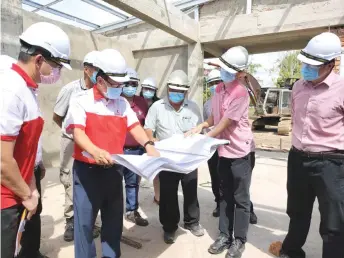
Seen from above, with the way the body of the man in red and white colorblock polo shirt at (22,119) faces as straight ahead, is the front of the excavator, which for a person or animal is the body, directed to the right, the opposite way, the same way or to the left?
the opposite way

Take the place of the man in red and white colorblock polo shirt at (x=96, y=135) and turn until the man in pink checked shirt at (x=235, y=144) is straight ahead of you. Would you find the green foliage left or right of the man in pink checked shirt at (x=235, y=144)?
left

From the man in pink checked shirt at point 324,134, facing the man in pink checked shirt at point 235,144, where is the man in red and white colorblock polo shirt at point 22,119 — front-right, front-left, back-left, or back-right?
front-left

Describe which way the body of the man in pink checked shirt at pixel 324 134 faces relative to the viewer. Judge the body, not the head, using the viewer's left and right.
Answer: facing the viewer and to the left of the viewer

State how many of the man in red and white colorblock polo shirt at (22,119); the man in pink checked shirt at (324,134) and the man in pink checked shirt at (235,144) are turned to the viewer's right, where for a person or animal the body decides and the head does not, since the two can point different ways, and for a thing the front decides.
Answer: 1

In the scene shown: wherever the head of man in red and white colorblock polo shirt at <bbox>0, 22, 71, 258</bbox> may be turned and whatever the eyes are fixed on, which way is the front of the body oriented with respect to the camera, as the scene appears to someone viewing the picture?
to the viewer's right

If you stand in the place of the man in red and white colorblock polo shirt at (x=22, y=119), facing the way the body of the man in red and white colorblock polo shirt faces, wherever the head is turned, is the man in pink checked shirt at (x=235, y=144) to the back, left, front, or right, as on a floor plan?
front

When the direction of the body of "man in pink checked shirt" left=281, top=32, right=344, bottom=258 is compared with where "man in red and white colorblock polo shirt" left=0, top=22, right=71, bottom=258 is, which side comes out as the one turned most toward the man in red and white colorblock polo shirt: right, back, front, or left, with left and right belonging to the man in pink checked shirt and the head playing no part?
front

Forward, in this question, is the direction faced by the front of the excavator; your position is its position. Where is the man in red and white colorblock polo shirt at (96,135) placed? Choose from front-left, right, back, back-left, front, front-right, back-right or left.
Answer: front-left

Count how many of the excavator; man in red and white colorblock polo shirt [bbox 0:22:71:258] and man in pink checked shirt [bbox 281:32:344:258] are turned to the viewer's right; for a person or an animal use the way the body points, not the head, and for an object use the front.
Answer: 1

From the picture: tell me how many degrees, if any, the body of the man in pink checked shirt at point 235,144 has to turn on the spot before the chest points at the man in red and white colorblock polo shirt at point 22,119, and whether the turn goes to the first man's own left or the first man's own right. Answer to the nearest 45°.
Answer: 0° — they already face them

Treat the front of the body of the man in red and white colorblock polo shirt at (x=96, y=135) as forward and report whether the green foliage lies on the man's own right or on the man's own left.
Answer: on the man's own left

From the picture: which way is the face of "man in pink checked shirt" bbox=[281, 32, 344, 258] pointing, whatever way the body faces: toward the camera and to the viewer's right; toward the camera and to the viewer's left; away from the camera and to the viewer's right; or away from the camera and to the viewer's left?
toward the camera and to the viewer's left

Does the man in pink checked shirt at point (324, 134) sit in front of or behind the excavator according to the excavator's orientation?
in front

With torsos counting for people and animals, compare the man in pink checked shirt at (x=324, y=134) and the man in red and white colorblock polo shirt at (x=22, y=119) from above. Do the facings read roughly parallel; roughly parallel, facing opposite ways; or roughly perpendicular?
roughly parallel, facing opposite ways

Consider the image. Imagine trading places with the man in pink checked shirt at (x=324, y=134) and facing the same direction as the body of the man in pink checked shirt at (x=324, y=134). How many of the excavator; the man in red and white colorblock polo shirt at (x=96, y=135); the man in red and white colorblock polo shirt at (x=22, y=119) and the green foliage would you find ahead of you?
2

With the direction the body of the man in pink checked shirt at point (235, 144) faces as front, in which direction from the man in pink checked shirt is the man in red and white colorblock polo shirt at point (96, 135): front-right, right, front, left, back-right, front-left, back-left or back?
front
